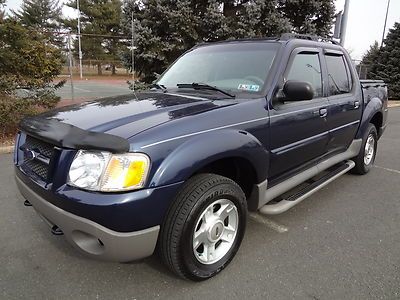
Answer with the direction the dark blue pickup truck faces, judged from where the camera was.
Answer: facing the viewer and to the left of the viewer

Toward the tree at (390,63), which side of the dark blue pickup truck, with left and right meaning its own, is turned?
back

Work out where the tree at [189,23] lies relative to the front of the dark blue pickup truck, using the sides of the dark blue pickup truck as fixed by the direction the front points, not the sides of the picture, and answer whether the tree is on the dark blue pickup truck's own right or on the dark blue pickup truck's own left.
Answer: on the dark blue pickup truck's own right

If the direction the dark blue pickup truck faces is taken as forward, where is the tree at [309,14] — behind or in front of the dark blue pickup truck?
behind

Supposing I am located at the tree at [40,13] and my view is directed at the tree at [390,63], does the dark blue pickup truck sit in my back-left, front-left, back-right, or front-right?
front-right

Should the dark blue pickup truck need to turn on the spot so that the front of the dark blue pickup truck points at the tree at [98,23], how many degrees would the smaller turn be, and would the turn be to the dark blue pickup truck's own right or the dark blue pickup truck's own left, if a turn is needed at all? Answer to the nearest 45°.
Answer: approximately 135° to the dark blue pickup truck's own right

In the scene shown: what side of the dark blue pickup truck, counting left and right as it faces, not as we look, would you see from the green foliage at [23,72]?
right

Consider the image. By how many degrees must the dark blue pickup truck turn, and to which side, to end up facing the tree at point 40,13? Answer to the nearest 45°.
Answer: approximately 90° to its right
